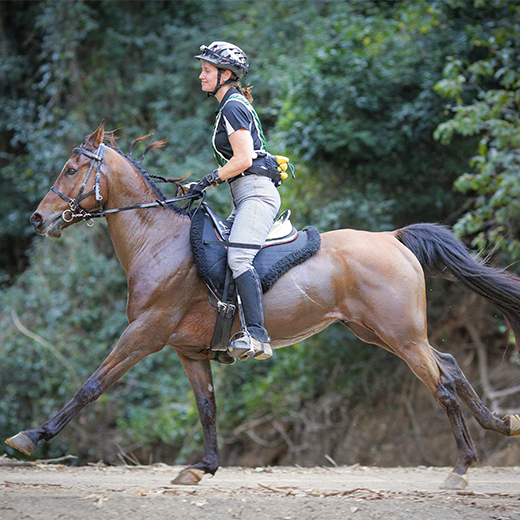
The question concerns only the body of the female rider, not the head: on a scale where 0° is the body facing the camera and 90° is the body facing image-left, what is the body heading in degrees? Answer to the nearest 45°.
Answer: approximately 90°

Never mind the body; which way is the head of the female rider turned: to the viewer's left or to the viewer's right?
to the viewer's left

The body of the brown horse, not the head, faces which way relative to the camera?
to the viewer's left
